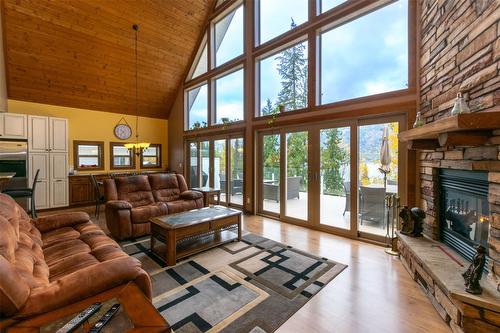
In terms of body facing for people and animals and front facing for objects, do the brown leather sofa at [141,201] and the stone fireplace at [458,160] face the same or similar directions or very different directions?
very different directions

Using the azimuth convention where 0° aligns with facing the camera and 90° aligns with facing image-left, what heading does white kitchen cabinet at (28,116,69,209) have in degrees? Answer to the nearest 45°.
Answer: approximately 315°

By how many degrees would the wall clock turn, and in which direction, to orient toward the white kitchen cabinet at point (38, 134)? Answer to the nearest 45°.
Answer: approximately 45° to its right

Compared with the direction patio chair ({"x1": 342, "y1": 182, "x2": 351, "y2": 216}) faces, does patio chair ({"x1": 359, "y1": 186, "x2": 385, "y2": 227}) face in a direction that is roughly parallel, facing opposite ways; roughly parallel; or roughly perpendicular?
roughly perpendicular

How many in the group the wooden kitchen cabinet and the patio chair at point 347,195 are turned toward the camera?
1
